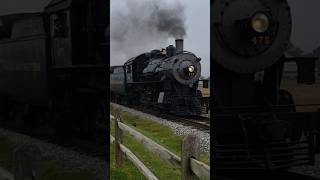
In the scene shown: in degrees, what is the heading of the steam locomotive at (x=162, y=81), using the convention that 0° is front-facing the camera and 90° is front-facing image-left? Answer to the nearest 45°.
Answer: approximately 315°
